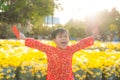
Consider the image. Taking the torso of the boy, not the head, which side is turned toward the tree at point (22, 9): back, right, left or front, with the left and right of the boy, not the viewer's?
back

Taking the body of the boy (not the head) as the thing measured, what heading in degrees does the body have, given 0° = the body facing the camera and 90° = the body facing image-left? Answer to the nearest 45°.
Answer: approximately 0°
